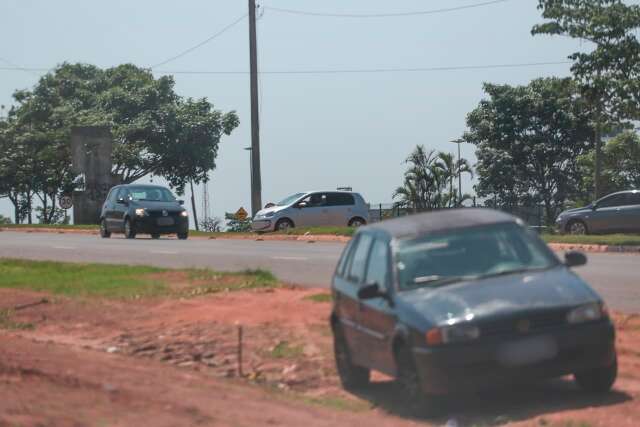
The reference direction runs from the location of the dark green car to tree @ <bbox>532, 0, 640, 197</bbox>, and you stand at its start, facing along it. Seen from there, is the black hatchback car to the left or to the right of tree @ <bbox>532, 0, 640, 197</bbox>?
left

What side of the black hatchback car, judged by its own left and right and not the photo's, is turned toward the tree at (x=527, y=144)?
left

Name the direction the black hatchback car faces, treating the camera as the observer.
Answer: facing the viewer and to the right of the viewer

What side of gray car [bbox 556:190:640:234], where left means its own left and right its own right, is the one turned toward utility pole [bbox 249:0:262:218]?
front

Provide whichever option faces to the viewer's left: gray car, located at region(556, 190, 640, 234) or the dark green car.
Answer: the gray car

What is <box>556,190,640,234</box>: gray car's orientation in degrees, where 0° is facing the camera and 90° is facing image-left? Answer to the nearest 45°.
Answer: approximately 90°

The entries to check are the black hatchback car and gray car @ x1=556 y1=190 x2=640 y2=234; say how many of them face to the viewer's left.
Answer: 1

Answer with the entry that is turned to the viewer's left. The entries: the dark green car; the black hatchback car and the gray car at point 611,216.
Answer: the gray car

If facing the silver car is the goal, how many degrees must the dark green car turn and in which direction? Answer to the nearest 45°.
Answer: approximately 135° to its left

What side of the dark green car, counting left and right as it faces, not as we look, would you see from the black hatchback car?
back

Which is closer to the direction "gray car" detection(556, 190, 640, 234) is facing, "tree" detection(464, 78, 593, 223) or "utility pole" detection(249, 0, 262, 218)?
the utility pole
